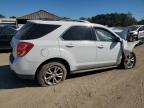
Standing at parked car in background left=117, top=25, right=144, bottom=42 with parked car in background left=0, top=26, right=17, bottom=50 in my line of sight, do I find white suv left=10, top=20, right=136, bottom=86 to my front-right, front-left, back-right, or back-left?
front-left

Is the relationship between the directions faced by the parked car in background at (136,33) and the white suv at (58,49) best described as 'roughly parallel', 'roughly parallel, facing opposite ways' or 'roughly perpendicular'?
roughly parallel, facing opposite ways

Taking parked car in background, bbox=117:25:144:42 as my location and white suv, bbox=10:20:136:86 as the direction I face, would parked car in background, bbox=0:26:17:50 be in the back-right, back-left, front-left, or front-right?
front-right

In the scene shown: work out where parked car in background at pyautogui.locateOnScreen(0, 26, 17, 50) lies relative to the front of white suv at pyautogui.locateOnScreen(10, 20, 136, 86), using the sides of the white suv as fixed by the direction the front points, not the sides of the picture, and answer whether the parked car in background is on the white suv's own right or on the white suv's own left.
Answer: on the white suv's own left

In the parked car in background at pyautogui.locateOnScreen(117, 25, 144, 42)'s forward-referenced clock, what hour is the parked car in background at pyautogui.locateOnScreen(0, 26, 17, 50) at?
the parked car in background at pyautogui.locateOnScreen(0, 26, 17, 50) is roughly at 12 o'clock from the parked car in background at pyautogui.locateOnScreen(117, 25, 144, 42).

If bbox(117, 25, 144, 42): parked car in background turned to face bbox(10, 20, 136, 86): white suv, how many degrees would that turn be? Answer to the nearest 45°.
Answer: approximately 45° to its left

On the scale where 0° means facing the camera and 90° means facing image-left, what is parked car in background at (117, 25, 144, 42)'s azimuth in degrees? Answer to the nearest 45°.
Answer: approximately 45°

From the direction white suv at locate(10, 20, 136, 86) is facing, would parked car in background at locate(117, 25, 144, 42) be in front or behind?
in front

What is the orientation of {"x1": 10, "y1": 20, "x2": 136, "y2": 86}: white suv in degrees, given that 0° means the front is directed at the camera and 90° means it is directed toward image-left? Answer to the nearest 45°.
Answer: approximately 225°
